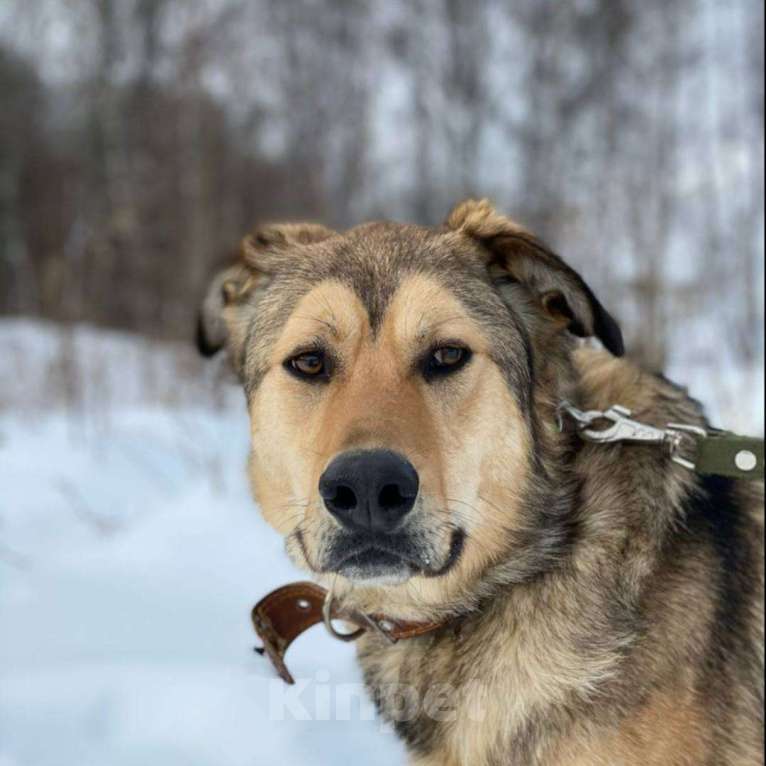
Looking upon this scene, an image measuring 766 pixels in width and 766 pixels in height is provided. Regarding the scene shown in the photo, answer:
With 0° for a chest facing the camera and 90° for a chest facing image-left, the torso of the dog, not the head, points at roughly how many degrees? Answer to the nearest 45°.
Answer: approximately 45°
